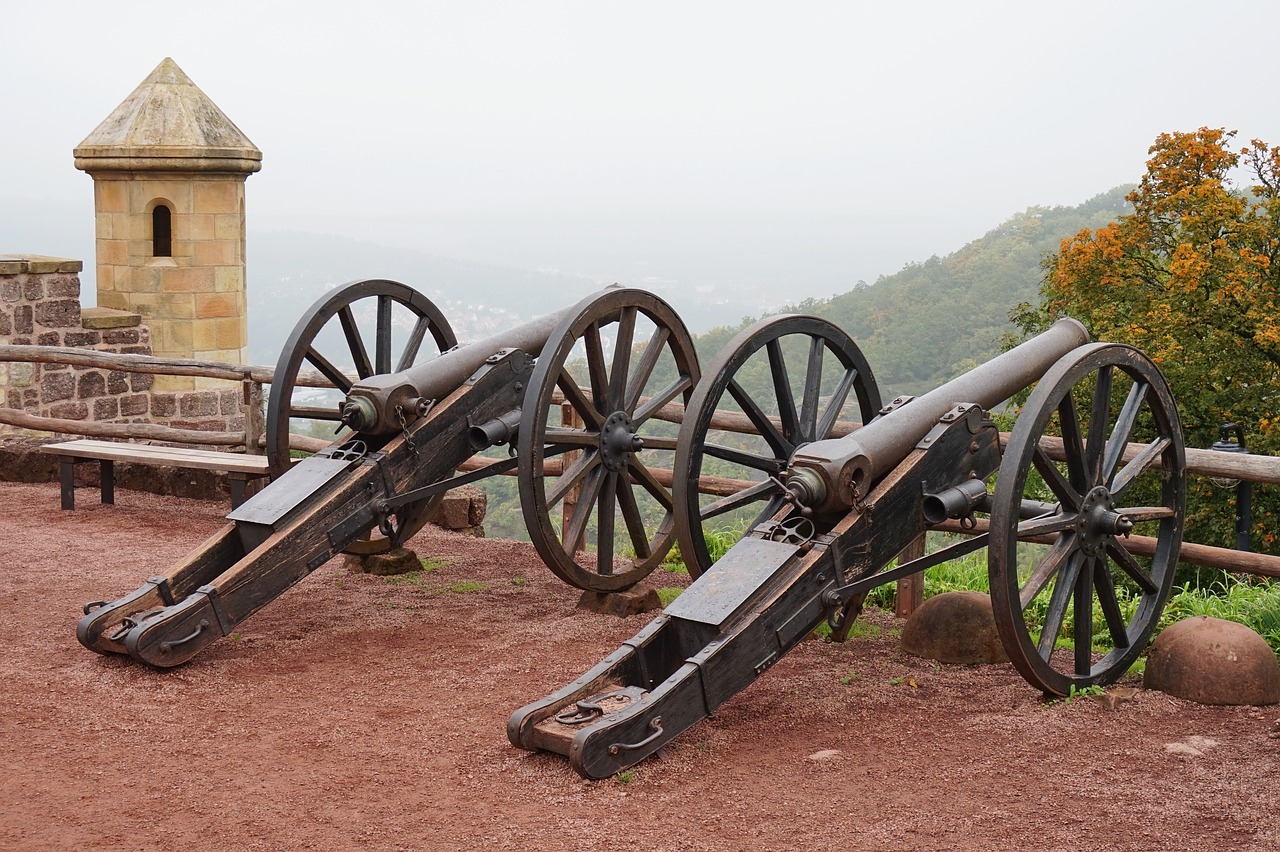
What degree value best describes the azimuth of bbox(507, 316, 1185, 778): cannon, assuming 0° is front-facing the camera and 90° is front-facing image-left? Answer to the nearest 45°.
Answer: approximately 225°

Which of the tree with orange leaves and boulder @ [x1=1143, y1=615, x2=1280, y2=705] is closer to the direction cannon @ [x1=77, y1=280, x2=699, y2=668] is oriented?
the tree with orange leaves

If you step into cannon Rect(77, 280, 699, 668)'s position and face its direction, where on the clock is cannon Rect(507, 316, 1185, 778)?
cannon Rect(507, 316, 1185, 778) is roughly at 3 o'clock from cannon Rect(77, 280, 699, 668).

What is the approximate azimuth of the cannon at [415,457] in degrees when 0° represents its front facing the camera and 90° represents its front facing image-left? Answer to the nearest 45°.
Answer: approximately 225°

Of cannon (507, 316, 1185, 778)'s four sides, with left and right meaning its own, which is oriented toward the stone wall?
left

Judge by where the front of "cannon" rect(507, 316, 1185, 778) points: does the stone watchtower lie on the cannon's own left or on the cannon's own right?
on the cannon's own left

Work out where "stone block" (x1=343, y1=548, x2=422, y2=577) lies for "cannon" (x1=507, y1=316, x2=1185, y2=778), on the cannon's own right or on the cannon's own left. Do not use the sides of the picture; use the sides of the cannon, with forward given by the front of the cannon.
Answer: on the cannon's own left

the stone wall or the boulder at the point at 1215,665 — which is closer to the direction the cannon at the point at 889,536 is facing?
the boulder

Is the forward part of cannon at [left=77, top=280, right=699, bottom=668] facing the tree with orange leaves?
yes

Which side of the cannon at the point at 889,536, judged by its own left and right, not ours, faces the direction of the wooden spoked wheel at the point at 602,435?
left

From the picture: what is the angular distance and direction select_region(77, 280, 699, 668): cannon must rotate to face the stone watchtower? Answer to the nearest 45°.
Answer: approximately 45° to its left
